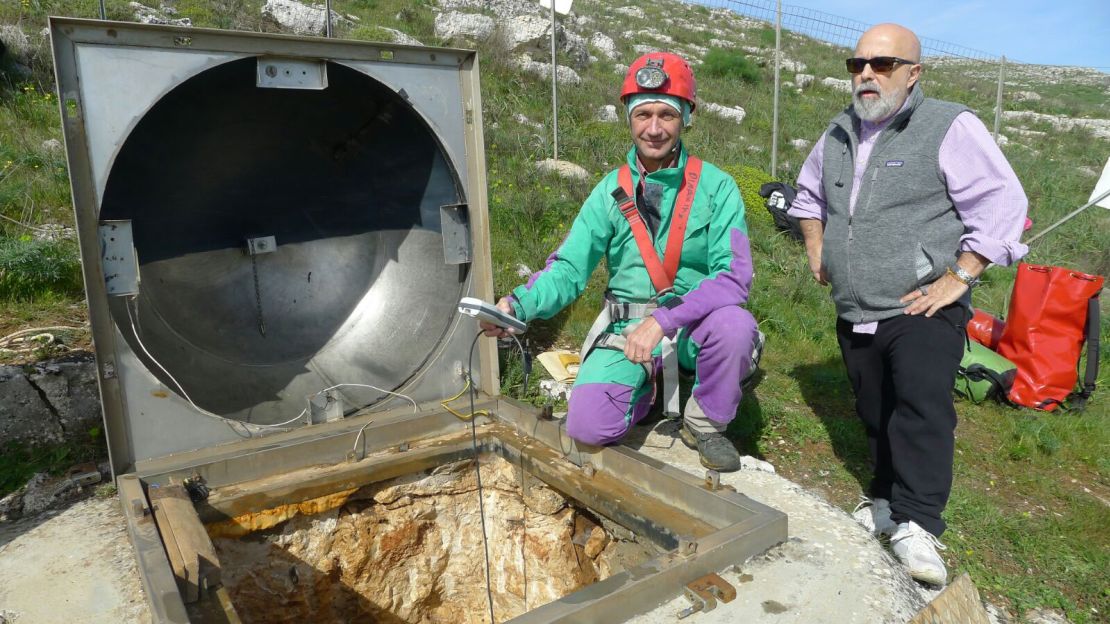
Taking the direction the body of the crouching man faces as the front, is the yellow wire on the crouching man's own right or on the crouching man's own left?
on the crouching man's own right

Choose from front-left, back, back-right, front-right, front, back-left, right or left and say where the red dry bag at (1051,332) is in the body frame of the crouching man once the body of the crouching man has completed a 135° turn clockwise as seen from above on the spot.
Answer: right

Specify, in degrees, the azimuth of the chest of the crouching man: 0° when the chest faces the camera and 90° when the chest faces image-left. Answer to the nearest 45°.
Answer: approximately 0°

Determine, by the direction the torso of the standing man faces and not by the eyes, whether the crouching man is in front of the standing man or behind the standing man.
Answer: in front

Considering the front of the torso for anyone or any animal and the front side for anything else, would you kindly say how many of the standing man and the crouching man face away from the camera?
0

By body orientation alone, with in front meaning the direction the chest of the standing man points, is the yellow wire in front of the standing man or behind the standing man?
in front

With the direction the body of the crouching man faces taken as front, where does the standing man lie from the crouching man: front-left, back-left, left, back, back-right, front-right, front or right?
left

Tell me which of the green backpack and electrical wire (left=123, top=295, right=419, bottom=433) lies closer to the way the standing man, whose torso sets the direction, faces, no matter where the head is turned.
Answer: the electrical wire

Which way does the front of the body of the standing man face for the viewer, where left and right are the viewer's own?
facing the viewer and to the left of the viewer

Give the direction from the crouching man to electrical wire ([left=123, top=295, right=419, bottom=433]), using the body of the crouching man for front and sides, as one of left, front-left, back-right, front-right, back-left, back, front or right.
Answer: right
